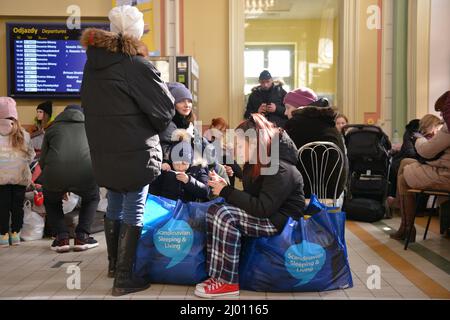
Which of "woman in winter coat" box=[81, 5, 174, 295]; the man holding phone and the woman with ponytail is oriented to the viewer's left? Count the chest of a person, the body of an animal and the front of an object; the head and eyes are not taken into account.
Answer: the woman with ponytail

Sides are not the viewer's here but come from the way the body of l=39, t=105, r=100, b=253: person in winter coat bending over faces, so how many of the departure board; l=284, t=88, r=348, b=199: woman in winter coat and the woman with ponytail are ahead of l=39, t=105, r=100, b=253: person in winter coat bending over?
1

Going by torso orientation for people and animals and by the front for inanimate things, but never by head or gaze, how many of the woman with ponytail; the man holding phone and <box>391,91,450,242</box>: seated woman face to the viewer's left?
2

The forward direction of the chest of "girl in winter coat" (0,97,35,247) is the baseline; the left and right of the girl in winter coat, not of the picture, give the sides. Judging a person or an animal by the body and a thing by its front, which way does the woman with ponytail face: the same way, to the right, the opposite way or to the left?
to the right

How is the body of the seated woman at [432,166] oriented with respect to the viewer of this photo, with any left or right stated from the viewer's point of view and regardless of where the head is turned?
facing to the left of the viewer

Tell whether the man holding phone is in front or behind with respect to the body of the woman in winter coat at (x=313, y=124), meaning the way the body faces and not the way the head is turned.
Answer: in front

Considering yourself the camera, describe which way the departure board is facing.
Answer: facing the viewer

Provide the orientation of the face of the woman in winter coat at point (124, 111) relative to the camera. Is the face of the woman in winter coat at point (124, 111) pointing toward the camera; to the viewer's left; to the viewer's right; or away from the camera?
away from the camera

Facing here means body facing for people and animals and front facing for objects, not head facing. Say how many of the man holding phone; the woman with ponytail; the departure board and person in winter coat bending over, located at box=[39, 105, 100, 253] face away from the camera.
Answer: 1

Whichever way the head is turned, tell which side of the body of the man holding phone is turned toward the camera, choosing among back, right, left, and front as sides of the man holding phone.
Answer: front

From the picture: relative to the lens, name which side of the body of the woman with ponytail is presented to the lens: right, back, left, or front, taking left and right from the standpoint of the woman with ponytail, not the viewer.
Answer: left

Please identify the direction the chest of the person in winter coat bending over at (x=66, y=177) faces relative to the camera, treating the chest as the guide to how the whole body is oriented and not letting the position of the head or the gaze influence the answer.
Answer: away from the camera

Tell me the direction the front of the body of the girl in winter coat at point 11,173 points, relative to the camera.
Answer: toward the camera

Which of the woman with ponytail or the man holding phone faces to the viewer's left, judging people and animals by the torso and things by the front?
the woman with ponytail

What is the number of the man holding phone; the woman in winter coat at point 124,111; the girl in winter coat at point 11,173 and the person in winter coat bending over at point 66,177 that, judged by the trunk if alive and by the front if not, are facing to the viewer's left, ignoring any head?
0

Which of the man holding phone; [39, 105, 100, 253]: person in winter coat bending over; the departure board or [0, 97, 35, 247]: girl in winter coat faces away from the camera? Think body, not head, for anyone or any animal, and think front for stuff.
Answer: [39, 105, 100, 253]: person in winter coat bending over
